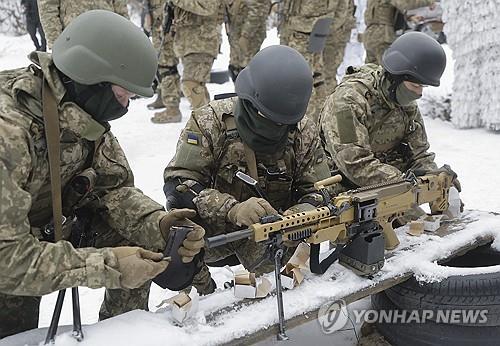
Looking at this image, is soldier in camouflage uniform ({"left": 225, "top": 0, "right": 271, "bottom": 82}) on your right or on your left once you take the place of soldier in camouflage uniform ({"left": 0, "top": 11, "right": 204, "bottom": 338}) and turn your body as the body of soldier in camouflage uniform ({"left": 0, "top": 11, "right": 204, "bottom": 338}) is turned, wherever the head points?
on your left

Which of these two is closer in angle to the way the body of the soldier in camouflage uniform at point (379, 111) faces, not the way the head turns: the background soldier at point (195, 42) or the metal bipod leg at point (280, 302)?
the metal bipod leg

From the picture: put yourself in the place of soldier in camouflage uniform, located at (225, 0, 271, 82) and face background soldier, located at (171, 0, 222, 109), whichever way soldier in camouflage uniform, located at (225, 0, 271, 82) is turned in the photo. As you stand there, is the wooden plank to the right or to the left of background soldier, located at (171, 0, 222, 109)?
left

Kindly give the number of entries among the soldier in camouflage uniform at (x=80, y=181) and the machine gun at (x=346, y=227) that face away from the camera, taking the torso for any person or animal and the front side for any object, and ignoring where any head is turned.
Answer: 0

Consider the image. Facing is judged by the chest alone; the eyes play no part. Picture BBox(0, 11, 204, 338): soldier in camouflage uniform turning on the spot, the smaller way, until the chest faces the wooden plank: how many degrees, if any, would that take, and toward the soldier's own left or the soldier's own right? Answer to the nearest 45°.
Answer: approximately 45° to the soldier's own left

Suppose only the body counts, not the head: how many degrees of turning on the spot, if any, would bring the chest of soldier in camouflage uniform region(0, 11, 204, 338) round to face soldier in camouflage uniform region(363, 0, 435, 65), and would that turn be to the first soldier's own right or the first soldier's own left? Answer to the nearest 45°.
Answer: approximately 90° to the first soldier's own left

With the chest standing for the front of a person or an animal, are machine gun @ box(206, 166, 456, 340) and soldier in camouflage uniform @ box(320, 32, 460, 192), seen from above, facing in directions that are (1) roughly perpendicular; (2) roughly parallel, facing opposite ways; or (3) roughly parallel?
roughly perpendicular

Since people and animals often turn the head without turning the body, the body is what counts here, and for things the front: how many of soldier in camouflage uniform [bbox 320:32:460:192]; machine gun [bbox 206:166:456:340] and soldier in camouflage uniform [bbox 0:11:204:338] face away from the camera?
0

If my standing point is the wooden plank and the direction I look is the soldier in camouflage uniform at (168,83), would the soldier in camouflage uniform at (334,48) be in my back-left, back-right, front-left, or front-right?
front-right

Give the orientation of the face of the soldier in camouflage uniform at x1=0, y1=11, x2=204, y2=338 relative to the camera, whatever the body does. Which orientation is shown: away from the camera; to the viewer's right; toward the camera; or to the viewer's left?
to the viewer's right

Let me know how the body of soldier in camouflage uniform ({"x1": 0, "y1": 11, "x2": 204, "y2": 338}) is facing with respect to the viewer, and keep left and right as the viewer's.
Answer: facing the viewer and to the right of the viewer

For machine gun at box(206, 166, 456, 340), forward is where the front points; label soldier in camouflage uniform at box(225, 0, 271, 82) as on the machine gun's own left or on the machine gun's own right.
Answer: on the machine gun's own right
